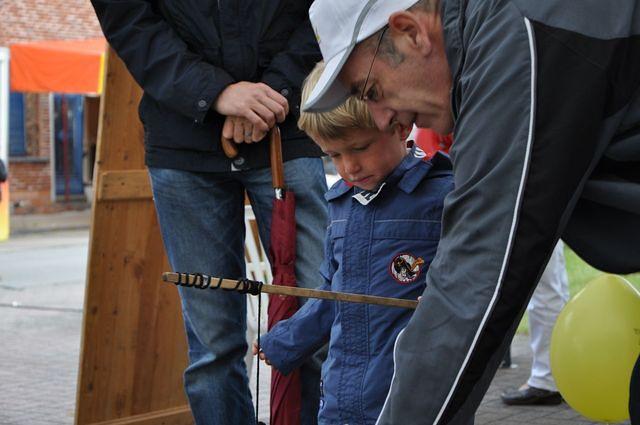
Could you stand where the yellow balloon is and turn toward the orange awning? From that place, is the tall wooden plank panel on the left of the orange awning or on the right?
left

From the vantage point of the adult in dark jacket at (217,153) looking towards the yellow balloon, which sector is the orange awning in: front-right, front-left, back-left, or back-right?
back-left

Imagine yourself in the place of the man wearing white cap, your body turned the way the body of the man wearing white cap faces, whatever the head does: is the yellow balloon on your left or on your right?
on your right

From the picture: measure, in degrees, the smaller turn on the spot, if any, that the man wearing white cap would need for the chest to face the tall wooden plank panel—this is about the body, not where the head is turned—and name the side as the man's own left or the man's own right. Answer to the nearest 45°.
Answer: approximately 45° to the man's own right

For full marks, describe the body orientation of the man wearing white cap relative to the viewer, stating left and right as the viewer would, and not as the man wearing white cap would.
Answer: facing to the left of the viewer

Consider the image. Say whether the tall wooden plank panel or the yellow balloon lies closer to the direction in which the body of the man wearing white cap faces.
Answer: the tall wooden plank panel

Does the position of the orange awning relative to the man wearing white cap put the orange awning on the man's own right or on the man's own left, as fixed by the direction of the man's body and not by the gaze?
on the man's own right

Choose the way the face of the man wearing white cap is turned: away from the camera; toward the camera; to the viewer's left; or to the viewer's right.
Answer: to the viewer's left

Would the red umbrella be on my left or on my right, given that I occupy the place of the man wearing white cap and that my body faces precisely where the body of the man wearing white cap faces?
on my right
